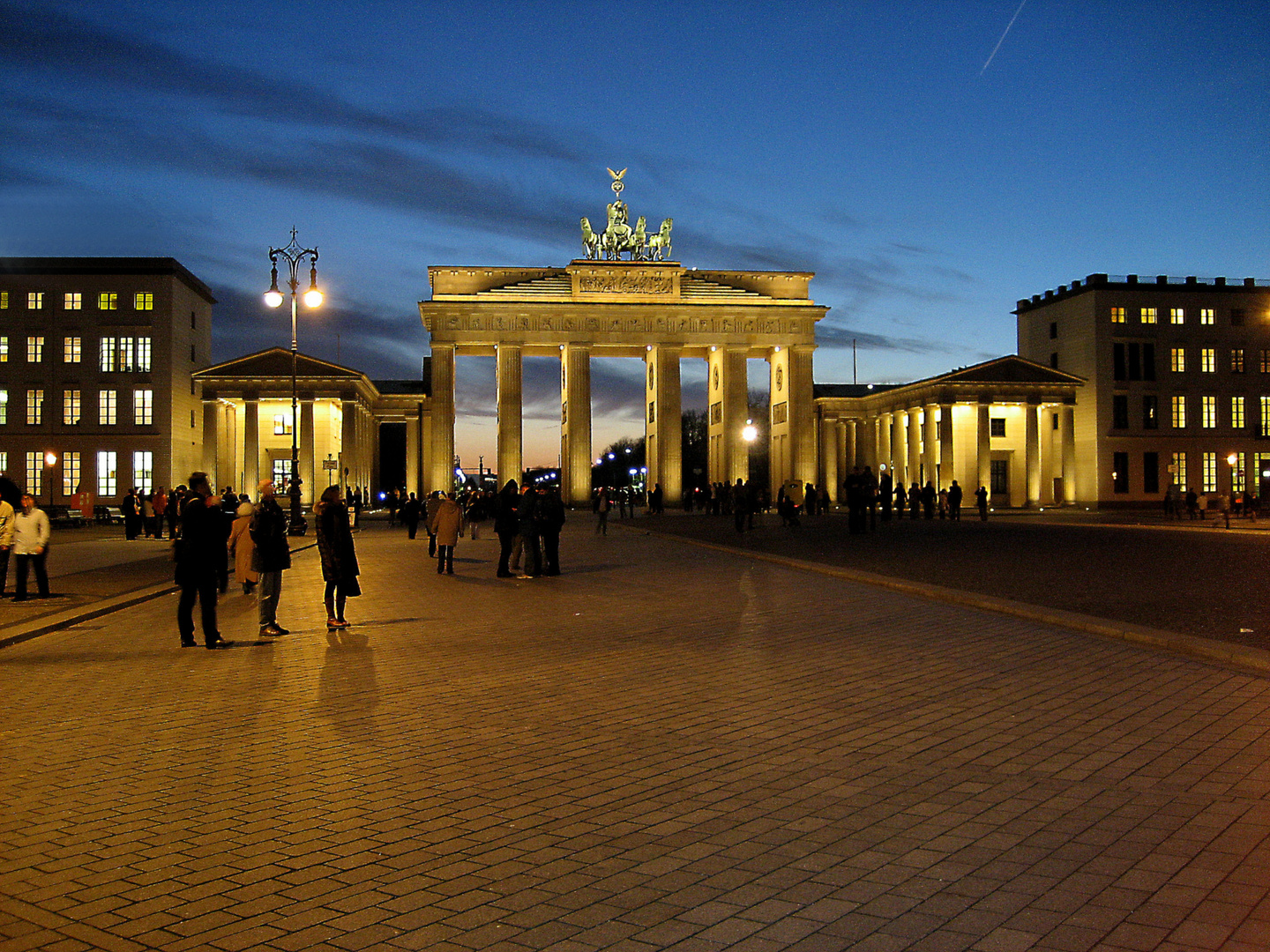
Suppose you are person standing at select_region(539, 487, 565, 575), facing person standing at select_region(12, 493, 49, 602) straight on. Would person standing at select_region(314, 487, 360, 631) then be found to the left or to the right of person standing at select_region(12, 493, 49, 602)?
left

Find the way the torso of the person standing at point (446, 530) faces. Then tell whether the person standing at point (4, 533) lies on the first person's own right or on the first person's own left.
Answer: on the first person's own left

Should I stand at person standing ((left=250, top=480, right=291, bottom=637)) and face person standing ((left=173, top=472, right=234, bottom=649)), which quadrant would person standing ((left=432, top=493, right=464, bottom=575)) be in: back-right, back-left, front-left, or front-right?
back-right

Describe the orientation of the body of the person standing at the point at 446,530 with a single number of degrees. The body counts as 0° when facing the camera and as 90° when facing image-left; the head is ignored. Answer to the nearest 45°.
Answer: approximately 180°

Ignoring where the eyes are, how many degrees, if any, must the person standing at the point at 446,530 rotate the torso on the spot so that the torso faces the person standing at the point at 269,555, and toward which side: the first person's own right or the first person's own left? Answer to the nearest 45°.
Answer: approximately 180°

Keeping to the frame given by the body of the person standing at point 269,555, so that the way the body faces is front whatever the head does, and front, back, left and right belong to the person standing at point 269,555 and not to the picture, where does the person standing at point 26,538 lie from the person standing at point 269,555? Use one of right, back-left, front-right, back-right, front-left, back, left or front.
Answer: back-left

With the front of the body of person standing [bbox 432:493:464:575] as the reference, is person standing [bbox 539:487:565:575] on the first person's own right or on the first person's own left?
on the first person's own right
